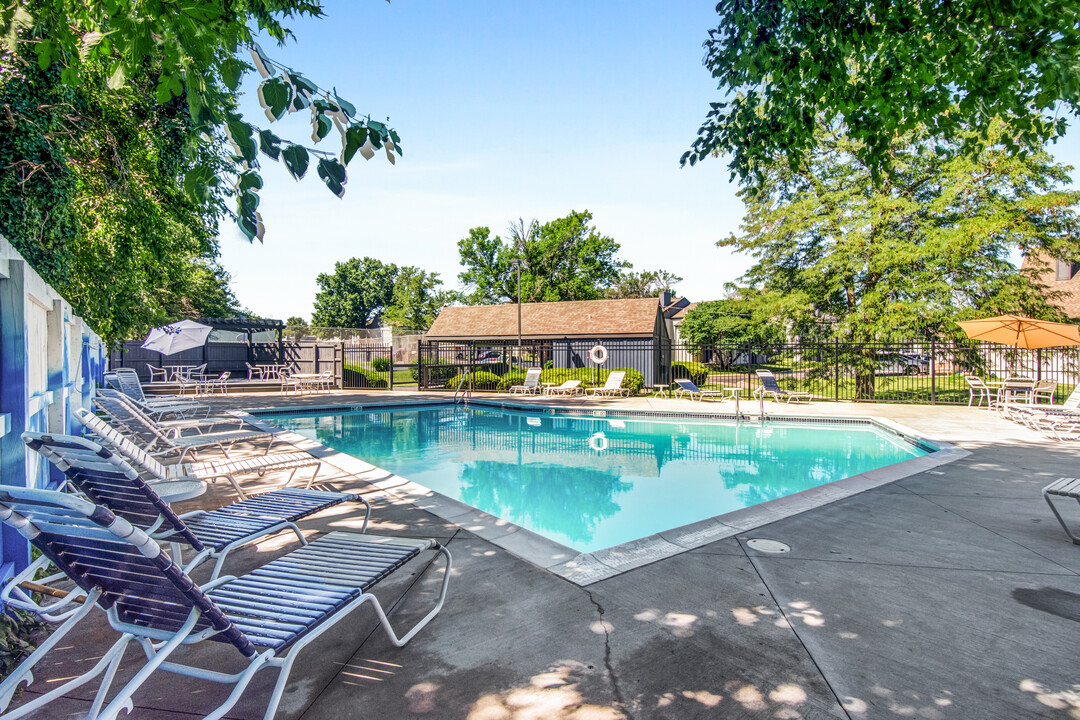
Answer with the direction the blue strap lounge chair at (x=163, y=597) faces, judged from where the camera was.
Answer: facing away from the viewer and to the right of the viewer

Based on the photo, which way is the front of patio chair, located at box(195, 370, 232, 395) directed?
to the viewer's left

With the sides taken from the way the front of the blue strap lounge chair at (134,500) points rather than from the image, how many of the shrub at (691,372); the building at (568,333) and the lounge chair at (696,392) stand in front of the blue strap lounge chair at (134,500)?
3

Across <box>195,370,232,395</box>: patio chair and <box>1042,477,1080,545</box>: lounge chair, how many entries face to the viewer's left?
2

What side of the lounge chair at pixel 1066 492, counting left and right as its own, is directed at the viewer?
left

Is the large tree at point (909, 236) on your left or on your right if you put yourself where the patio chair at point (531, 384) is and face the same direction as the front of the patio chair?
on your left

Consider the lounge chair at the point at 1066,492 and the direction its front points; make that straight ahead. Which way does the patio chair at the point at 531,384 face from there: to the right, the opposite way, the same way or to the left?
to the left

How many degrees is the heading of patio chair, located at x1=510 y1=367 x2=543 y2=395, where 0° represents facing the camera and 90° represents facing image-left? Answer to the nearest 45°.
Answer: approximately 45°

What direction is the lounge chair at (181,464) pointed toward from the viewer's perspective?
to the viewer's right

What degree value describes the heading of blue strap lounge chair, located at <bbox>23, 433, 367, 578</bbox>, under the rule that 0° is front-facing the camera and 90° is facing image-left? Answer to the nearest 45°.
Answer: approximately 225°

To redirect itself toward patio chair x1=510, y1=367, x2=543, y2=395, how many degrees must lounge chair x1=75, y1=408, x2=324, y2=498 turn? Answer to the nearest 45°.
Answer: approximately 45° to its left

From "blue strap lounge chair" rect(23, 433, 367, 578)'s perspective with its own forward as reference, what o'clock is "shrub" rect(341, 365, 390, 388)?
The shrub is roughly at 11 o'clock from the blue strap lounge chair.

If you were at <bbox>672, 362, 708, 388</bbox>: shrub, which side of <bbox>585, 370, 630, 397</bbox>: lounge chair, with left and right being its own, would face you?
back
